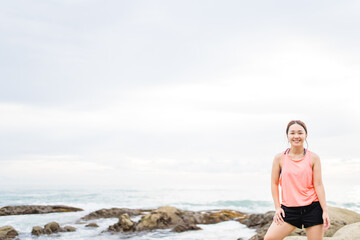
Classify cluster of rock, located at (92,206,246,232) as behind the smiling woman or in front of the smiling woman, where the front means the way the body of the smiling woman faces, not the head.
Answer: behind

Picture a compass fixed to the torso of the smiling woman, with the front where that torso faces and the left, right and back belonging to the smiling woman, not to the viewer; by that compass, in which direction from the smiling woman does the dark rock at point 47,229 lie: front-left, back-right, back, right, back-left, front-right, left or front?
back-right

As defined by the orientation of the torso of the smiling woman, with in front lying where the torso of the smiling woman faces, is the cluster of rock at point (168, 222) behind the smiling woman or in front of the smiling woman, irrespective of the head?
behind

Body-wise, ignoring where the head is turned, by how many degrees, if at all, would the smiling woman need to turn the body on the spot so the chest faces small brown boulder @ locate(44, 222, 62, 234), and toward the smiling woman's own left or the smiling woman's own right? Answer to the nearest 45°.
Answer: approximately 135° to the smiling woman's own right

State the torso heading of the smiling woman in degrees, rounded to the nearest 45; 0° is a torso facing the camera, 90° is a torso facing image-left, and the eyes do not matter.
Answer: approximately 0°

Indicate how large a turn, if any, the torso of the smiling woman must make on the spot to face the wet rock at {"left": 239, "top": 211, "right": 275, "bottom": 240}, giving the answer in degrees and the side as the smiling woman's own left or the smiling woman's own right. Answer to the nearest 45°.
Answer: approximately 180°

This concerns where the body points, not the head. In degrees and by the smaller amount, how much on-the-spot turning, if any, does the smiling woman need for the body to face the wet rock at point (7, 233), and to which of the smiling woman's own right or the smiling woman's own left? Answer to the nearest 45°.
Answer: approximately 135° to the smiling woman's own right
